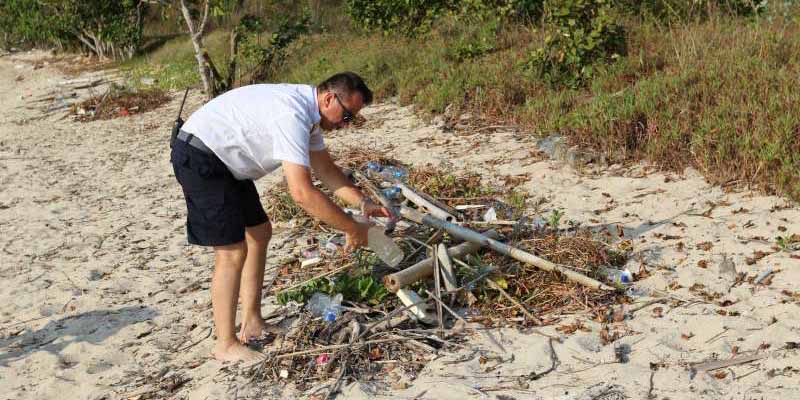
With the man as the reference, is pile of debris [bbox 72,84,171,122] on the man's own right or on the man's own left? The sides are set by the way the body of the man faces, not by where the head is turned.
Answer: on the man's own left

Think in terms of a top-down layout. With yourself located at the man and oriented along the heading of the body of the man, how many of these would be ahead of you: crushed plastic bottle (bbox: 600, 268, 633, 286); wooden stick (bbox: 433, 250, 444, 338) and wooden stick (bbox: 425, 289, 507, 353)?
3

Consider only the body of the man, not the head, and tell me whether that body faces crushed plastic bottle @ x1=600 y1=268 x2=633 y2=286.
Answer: yes

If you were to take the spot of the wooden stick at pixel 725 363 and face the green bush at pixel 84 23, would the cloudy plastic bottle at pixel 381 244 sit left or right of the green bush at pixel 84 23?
left

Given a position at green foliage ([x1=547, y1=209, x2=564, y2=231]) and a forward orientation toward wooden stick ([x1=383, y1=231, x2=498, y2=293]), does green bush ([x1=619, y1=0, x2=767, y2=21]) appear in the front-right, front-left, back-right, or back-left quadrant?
back-right

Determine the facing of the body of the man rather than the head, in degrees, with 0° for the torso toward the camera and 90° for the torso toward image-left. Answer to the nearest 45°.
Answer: approximately 270°

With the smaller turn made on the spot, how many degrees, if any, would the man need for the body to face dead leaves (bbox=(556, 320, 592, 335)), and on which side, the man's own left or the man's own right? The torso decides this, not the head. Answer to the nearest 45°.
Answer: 0° — they already face it

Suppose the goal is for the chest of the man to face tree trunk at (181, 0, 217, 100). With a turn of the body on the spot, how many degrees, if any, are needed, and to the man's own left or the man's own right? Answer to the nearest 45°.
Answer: approximately 90° to the man's own left

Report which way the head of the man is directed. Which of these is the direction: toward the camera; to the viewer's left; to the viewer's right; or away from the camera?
to the viewer's right
